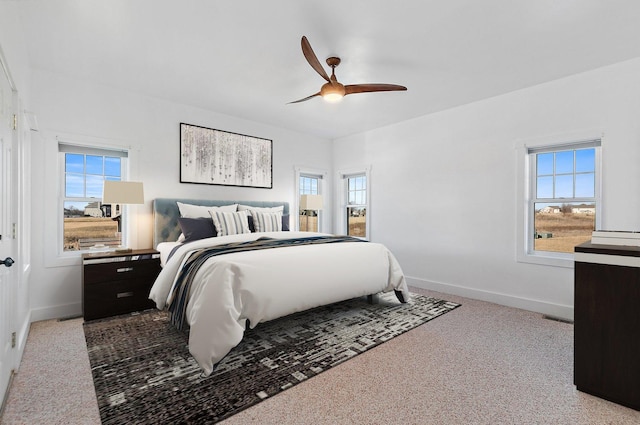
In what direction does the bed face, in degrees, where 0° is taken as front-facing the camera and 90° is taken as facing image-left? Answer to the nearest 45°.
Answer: approximately 315°

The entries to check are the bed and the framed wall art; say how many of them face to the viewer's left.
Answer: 0

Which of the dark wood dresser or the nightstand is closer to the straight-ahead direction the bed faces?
the dark wood dresser

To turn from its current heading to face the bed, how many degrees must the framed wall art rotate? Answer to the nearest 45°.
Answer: approximately 45° to its right

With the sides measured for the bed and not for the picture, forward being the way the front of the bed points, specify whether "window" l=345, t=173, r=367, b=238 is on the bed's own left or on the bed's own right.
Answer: on the bed's own left

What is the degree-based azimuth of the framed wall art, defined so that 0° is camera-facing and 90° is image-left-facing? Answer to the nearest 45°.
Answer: approximately 315°

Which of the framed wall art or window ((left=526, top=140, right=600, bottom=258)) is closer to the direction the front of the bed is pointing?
the window

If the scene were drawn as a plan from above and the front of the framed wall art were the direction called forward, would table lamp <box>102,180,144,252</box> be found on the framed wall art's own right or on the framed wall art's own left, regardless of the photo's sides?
on the framed wall art's own right
